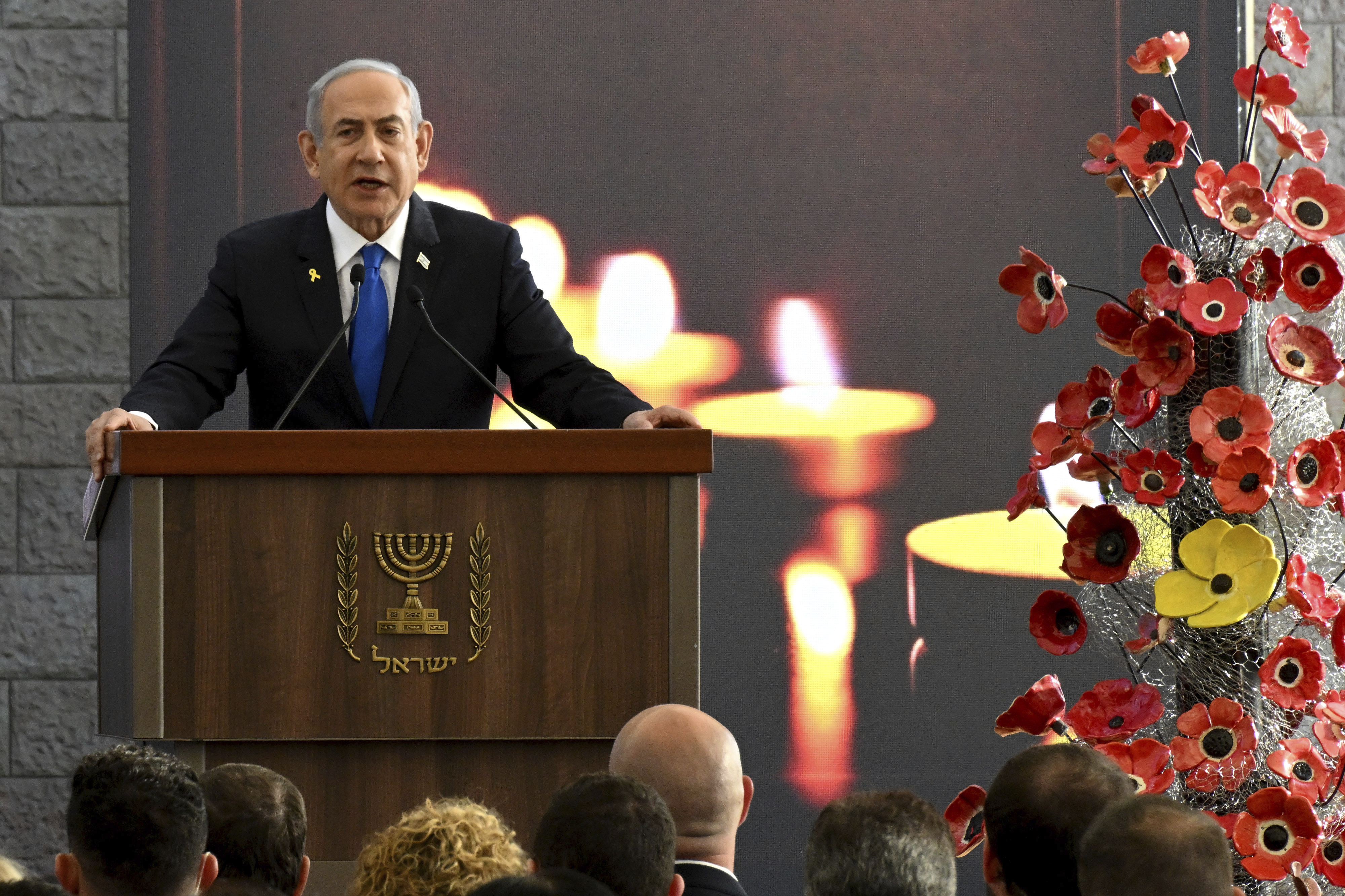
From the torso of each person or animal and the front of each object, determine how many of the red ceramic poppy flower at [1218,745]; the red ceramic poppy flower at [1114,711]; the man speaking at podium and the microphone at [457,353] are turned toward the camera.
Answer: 3

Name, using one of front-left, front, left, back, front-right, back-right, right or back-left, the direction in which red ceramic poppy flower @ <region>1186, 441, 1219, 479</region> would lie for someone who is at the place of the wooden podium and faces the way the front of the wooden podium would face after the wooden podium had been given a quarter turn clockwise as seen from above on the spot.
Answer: back

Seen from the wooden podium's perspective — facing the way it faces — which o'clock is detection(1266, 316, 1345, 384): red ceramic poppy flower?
The red ceramic poppy flower is roughly at 9 o'clock from the wooden podium.

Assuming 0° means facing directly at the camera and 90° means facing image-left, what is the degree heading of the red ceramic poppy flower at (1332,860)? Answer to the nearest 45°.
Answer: approximately 0°

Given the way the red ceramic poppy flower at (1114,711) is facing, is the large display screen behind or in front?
behind

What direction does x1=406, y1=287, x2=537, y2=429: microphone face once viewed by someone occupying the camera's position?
facing away from the viewer and to the left of the viewer

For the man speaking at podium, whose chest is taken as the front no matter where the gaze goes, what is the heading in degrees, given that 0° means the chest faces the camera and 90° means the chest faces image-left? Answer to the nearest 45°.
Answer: approximately 0°
